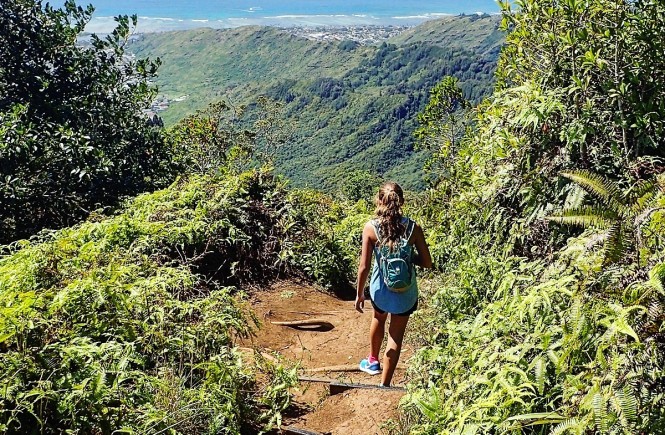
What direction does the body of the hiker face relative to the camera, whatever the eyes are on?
away from the camera
